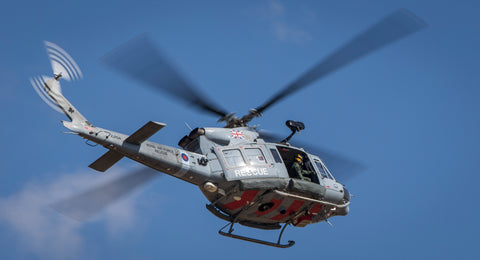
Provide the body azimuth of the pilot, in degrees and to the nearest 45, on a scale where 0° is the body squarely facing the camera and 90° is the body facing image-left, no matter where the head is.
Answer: approximately 270°
